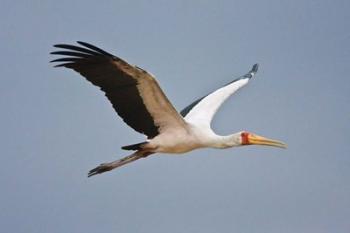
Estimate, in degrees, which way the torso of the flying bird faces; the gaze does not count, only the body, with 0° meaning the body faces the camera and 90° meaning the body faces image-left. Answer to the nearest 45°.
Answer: approximately 270°
